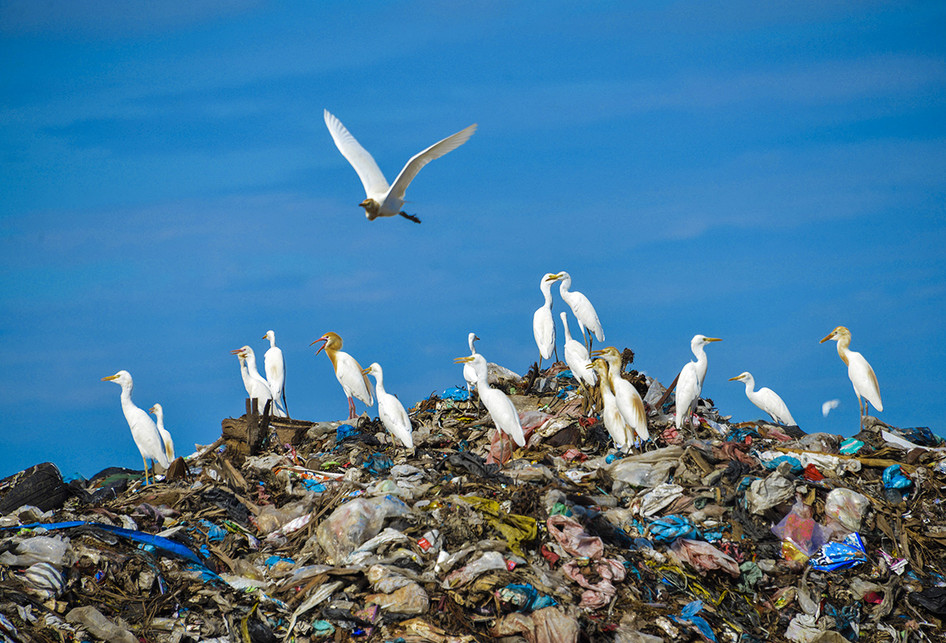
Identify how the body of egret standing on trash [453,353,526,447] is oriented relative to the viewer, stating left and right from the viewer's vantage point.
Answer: facing to the left of the viewer

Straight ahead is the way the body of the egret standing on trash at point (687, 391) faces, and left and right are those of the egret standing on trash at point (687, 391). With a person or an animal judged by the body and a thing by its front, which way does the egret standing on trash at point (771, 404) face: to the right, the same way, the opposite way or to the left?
the opposite way

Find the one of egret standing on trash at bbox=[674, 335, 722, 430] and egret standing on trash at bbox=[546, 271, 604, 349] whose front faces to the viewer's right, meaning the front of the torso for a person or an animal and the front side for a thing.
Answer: egret standing on trash at bbox=[674, 335, 722, 430]

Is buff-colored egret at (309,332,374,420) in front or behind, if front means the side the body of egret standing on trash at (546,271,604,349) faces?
in front

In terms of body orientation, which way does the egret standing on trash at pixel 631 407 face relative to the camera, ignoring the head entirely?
to the viewer's left

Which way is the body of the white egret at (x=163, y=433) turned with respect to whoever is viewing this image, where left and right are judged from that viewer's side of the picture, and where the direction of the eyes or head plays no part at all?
facing to the left of the viewer

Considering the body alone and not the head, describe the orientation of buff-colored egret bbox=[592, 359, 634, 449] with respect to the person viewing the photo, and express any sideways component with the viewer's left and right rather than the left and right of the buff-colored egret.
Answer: facing to the left of the viewer

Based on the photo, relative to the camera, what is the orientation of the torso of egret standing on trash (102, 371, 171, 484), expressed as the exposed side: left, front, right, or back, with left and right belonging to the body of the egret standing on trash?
left

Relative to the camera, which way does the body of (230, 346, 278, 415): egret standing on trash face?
to the viewer's left

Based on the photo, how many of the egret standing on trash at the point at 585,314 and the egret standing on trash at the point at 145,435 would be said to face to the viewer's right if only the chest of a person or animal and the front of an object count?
0

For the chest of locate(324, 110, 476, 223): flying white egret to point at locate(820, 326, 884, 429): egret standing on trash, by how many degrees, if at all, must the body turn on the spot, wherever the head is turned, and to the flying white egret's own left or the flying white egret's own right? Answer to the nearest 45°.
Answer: approximately 180°
